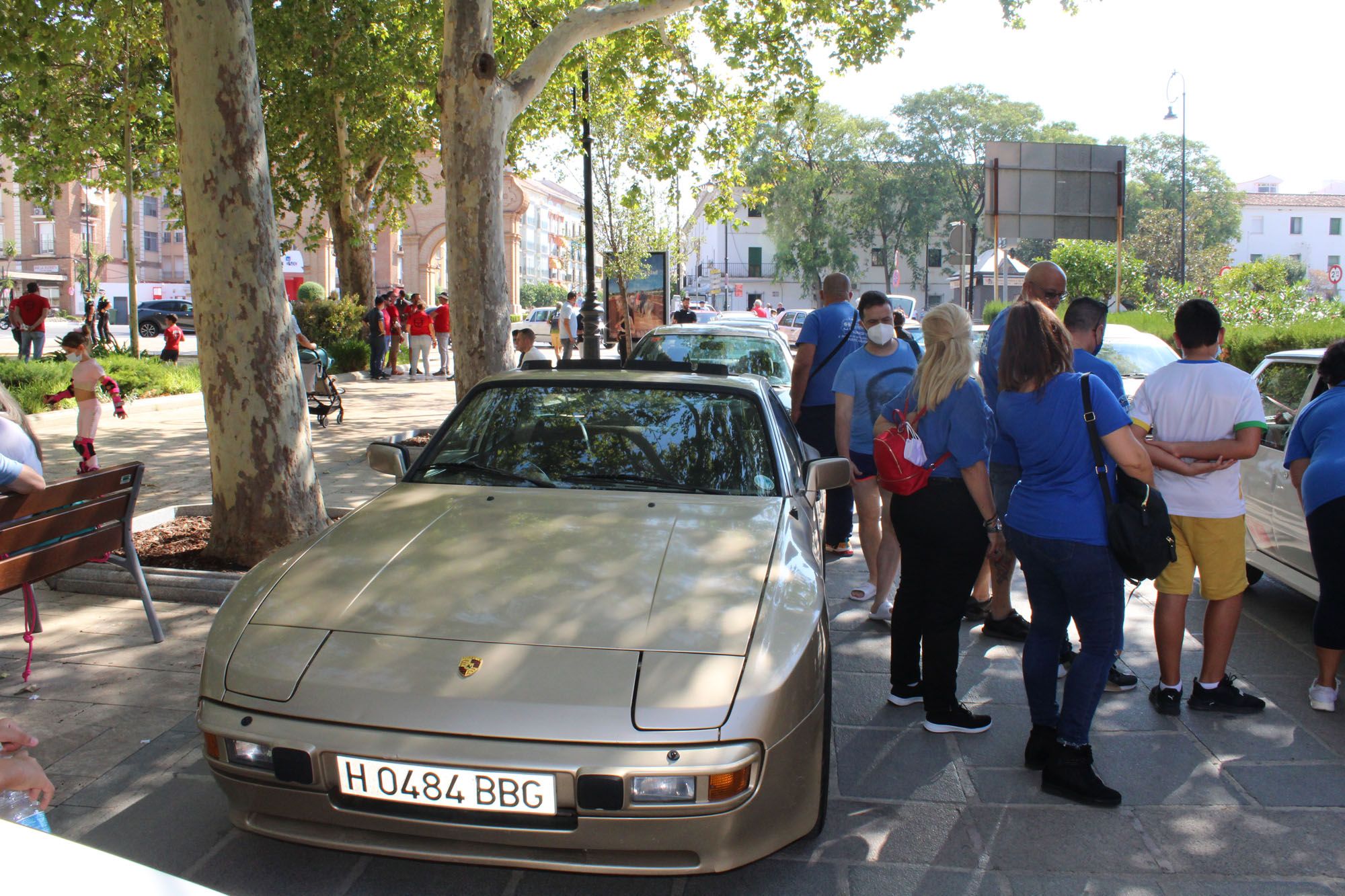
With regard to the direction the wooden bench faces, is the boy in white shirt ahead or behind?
behind

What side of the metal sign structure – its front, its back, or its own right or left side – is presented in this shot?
back

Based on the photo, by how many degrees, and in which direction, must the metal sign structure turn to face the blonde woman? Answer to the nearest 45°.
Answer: approximately 180°

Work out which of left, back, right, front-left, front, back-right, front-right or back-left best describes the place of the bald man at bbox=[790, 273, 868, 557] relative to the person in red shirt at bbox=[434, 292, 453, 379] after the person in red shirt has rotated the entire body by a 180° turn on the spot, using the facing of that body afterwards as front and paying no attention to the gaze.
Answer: right

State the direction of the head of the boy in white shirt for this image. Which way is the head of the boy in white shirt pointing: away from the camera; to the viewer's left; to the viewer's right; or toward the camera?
away from the camera

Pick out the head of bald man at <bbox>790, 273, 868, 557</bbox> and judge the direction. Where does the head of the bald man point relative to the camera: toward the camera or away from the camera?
away from the camera

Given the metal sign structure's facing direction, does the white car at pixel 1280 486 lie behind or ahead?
behind

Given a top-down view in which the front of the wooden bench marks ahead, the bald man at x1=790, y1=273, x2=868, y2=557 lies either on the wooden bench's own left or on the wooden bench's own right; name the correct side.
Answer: on the wooden bench's own right

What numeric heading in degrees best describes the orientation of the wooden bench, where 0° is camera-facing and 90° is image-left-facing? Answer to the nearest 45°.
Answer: approximately 135°

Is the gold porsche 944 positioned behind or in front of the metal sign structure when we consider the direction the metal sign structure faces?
behind

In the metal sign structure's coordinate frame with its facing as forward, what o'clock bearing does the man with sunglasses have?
The man with sunglasses is roughly at 6 o'clock from the metal sign structure.
